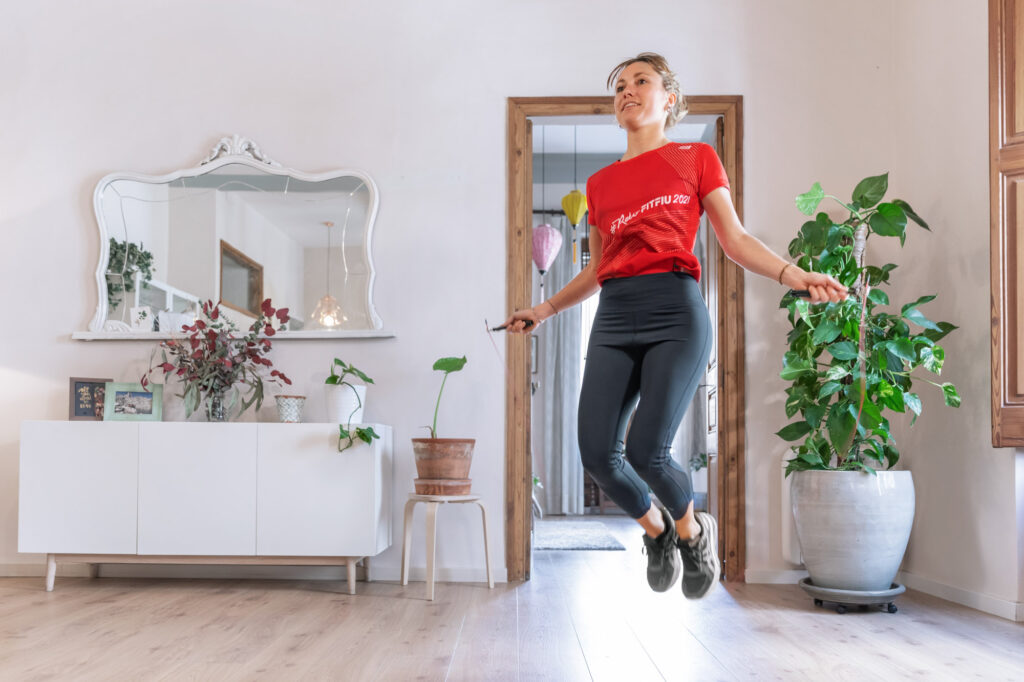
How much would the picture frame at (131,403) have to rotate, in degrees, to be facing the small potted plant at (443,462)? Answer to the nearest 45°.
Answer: approximately 45° to its left

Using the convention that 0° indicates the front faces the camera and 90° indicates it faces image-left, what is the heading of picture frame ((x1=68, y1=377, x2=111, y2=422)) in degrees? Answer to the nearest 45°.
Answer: approximately 0°

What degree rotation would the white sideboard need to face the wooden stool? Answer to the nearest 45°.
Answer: approximately 90° to its left

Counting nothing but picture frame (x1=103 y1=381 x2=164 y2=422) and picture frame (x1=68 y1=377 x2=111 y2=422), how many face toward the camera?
2
